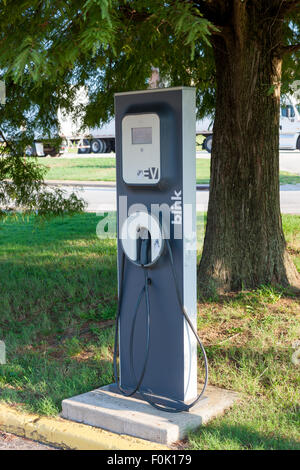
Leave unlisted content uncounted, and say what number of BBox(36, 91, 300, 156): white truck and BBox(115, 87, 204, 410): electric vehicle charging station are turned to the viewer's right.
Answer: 1

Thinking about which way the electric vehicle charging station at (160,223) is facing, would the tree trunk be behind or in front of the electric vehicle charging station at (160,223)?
behind

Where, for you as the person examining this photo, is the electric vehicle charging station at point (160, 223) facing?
facing the viewer and to the left of the viewer

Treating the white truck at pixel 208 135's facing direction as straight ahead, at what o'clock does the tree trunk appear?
The tree trunk is roughly at 3 o'clock from the white truck.

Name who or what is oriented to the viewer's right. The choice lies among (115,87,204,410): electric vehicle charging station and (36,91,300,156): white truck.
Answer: the white truck

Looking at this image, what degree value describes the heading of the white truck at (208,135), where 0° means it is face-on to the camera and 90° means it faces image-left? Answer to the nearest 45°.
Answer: approximately 270°

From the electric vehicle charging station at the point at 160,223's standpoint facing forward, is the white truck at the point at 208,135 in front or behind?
behind

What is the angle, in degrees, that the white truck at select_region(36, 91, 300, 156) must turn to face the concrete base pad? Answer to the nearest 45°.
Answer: approximately 90° to its right

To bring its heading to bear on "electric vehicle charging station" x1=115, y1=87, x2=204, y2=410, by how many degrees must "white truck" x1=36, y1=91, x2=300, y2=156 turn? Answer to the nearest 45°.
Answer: approximately 90° to its right
